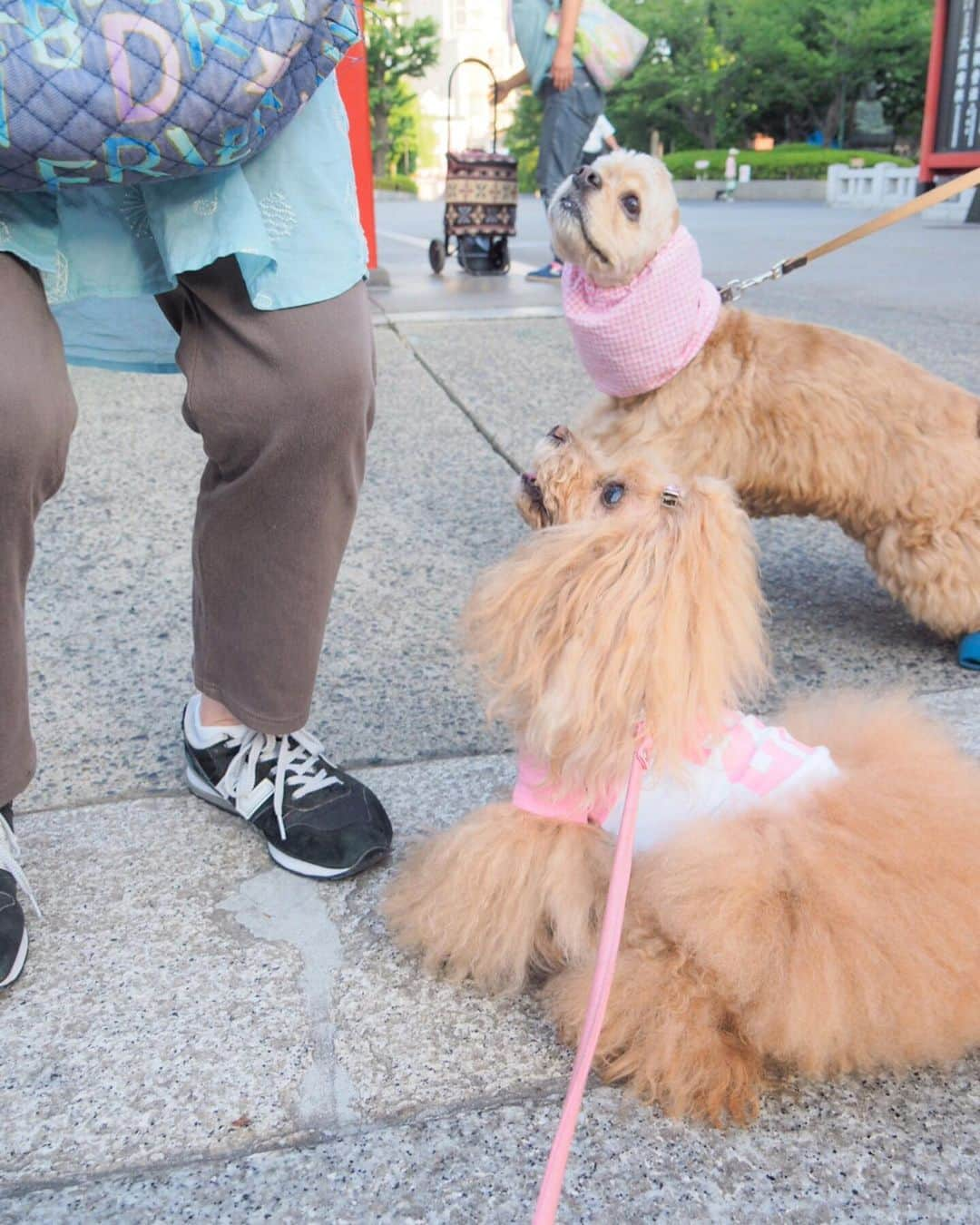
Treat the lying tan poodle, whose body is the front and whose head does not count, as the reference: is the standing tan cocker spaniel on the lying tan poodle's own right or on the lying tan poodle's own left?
on the lying tan poodle's own right

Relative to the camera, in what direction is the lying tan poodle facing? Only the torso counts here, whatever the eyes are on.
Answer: to the viewer's left

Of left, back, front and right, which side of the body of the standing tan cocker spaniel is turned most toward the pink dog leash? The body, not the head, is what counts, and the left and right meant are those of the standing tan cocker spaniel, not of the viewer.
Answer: left

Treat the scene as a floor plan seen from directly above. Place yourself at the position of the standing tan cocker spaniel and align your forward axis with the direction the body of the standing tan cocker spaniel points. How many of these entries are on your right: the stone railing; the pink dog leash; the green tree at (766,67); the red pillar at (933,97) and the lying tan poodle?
3

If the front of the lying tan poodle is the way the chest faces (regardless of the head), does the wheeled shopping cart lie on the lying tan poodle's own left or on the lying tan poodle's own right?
on the lying tan poodle's own right

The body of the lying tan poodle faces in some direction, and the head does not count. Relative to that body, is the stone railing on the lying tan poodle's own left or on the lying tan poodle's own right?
on the lying tan poodle's own right

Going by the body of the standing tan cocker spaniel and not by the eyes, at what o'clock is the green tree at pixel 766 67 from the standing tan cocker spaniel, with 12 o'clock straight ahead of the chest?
The green tree is roughly at 3 o'clock from the standing tan cocker spaniel.

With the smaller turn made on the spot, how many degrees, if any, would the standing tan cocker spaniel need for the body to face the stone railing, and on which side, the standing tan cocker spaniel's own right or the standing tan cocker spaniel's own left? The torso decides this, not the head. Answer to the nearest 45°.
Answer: approximately 90° to the standing tan cocker spaniel's own right

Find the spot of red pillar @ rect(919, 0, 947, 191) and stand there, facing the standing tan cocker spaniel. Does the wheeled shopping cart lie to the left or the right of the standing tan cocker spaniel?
right

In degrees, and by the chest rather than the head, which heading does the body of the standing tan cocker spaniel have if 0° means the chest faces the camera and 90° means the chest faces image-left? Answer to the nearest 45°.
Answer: approximately 90°

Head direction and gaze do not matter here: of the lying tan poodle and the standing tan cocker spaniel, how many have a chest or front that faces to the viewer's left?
2

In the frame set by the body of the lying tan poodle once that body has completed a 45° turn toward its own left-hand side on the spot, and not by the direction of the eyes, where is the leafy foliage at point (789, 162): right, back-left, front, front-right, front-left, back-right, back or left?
back-right
